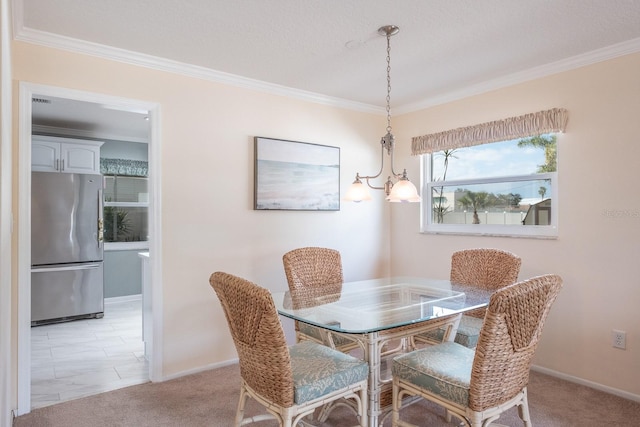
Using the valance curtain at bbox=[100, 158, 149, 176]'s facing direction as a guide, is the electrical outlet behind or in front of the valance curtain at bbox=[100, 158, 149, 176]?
in front

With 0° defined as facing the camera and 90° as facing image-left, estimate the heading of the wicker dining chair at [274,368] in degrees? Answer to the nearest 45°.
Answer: approximately 225°

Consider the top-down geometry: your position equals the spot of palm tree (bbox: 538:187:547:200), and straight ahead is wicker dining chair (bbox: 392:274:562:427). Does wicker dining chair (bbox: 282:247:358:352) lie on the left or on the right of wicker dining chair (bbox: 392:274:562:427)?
right

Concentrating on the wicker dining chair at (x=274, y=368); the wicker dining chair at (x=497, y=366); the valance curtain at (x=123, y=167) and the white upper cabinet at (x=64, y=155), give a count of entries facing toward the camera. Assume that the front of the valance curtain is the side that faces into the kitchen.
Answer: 2

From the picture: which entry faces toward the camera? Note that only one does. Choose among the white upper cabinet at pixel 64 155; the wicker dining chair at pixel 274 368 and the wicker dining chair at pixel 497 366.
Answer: the white upper cabinet

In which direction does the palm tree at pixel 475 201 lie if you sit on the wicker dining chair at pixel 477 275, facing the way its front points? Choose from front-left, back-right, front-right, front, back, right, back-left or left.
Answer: back-right

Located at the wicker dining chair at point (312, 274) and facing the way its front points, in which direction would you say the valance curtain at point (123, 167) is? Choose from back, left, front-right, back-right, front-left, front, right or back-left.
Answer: back

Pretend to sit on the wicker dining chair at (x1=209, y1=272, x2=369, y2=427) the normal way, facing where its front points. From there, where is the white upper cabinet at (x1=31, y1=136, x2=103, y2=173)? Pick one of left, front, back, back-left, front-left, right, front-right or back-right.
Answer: left

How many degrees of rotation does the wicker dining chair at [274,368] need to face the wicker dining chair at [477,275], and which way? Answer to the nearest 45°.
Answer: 0° — it already faces it

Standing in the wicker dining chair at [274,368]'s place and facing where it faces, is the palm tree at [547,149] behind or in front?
in front

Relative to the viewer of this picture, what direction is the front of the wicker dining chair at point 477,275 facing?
facing the viewer and to the left of the viewer

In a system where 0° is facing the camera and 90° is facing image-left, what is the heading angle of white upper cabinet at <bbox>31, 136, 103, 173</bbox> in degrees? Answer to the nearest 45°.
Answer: approximately 0°

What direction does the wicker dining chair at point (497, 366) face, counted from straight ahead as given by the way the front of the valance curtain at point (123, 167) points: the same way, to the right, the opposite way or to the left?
the opposite way

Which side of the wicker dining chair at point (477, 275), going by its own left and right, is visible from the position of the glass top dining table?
front

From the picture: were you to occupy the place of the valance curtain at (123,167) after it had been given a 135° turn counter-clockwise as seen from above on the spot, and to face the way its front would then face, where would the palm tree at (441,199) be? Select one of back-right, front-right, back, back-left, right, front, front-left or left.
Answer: right

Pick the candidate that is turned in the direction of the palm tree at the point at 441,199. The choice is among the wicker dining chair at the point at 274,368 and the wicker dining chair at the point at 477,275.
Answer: the wicker dining chair at the point at 274,368
